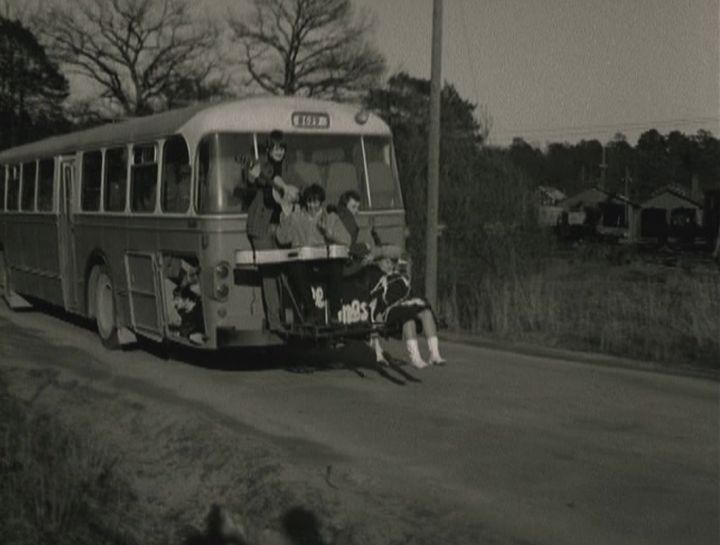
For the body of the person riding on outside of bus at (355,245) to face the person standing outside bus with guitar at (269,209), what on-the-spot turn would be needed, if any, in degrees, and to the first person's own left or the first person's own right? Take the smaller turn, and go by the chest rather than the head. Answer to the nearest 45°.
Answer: approximately 135° to the first person's own right

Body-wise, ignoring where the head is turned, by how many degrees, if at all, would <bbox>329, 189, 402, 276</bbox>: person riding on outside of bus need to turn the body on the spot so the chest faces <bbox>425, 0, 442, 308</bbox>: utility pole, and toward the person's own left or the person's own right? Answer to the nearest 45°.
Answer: approximately 135° to the person's own left

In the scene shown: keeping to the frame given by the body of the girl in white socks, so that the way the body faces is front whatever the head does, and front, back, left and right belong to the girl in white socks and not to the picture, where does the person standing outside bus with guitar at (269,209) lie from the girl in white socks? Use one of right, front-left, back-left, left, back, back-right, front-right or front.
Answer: back-right

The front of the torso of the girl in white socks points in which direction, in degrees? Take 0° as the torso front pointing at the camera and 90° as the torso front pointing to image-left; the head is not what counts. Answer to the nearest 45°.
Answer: approximately 315°

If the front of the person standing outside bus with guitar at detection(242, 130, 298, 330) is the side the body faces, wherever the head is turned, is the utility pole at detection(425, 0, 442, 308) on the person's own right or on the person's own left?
on the person's own left
